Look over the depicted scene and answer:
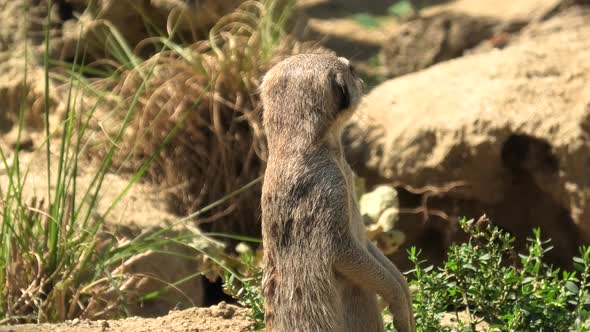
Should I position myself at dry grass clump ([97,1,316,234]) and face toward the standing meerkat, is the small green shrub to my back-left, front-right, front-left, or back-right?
front-left

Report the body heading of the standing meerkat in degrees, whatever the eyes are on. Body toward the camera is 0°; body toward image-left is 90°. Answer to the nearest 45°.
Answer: approximately 225°

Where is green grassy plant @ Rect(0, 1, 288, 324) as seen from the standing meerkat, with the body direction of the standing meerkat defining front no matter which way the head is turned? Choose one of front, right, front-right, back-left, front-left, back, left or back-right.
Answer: left

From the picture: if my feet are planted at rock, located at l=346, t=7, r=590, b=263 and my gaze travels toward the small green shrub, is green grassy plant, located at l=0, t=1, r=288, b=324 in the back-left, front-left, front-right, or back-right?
front-right
